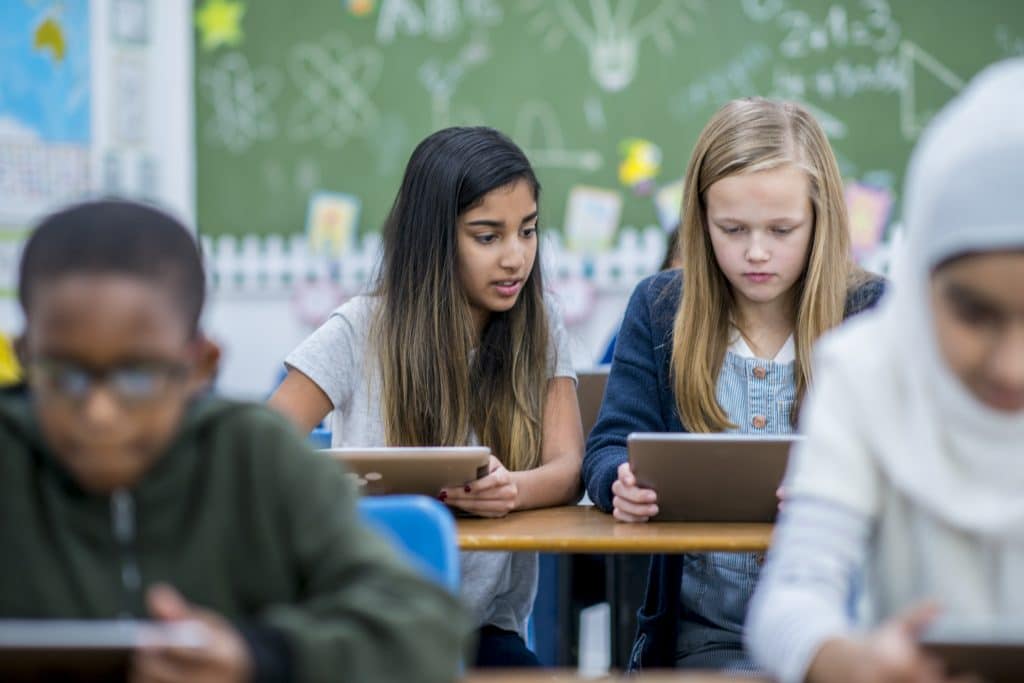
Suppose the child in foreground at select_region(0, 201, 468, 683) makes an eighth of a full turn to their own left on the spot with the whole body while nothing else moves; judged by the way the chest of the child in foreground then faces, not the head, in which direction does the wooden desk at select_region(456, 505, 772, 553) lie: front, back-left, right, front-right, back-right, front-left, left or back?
left

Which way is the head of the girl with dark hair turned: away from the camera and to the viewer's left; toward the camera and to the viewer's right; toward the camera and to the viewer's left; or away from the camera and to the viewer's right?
toward the camera and to the viewer's right

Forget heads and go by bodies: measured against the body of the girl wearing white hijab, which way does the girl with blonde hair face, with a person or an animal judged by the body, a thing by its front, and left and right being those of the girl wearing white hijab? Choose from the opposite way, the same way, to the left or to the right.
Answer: the same way

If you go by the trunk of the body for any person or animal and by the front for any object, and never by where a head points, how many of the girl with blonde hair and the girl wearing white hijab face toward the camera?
2

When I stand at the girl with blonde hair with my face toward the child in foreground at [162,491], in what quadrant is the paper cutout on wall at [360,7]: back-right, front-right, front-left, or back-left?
back-right

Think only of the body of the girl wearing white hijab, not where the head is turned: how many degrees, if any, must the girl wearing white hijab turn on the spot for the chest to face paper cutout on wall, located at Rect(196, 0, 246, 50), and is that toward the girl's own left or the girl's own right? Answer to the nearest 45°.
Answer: approximately 135° to the girl's own right

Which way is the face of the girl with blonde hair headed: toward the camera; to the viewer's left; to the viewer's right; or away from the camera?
toward the camera

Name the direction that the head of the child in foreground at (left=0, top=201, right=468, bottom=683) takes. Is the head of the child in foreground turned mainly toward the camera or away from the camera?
toward the camera

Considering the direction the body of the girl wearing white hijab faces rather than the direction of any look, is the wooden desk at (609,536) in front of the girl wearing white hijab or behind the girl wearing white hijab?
behind

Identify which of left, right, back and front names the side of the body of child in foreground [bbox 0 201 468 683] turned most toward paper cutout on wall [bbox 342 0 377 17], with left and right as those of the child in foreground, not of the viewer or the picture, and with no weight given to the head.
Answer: back

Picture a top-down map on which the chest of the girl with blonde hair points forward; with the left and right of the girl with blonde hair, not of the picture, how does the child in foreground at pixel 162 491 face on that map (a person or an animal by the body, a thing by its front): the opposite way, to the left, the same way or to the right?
the same way

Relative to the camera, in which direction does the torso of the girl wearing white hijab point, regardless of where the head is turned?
toward the camera

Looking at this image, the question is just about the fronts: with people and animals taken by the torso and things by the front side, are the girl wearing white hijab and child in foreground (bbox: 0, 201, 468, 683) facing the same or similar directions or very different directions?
same or similar directions

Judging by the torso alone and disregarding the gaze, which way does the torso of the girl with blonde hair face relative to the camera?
toward the camera

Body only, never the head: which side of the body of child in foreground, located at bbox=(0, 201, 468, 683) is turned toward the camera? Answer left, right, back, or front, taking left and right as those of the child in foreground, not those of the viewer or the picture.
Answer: front
